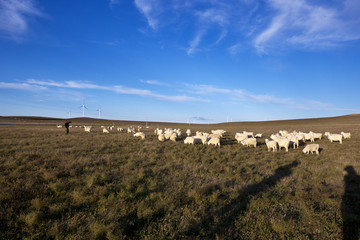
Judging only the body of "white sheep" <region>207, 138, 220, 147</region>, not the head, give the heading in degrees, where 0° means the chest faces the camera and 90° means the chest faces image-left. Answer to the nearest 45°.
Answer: approximately 90°
